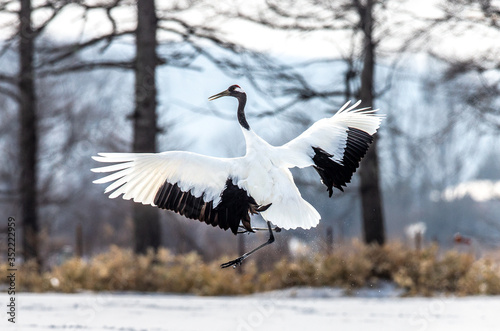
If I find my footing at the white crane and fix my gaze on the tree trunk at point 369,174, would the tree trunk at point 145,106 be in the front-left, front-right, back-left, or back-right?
front-left

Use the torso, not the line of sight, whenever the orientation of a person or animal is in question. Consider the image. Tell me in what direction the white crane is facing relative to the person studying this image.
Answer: facing away from the viewer and to the left of the viewer

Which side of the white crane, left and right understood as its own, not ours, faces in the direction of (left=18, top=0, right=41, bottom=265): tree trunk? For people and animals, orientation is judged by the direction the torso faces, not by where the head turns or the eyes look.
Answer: front

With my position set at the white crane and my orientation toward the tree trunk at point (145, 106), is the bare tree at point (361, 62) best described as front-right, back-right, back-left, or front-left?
front-right

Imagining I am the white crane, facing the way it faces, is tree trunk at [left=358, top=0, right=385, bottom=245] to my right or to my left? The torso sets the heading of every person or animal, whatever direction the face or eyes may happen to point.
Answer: on my right

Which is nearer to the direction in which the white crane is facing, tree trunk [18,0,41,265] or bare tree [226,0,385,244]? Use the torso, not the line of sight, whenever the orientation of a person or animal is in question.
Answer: the tree trunk

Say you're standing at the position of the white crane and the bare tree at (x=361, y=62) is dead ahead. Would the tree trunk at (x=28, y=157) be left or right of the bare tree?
left

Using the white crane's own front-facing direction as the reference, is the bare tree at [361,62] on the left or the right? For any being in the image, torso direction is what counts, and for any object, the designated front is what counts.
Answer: on its right

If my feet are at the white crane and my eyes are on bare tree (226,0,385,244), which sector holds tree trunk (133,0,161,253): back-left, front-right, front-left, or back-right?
front-left

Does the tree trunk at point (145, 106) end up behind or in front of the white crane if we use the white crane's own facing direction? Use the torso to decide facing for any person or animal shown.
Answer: in front
